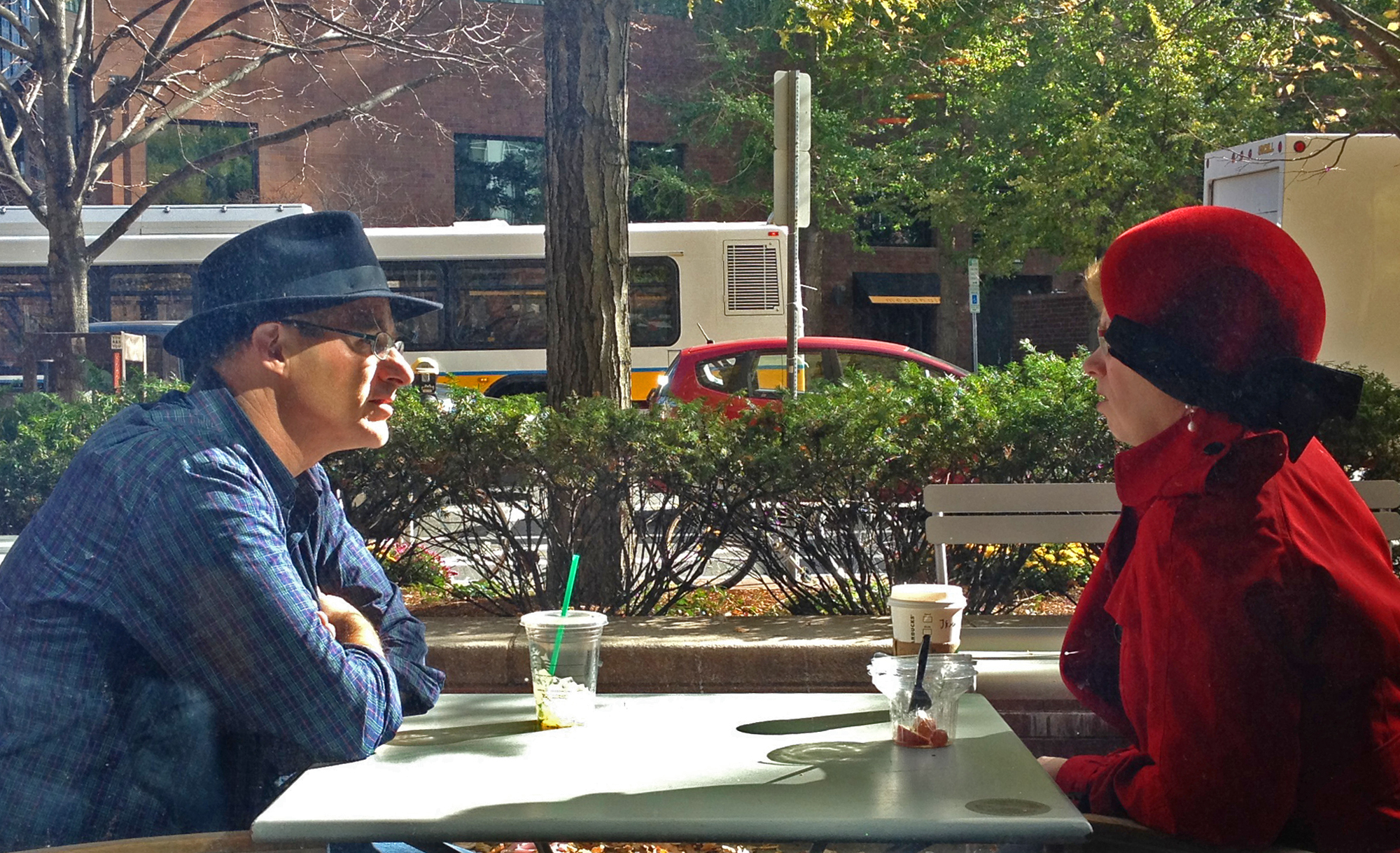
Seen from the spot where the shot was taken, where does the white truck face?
facing away from the viewer and to the right of the viewer

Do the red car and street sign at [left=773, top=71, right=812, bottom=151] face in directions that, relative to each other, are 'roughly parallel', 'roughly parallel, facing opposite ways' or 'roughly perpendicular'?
roughly perpendicular

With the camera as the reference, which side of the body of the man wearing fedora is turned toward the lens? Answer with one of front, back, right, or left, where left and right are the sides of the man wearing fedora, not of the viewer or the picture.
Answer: right

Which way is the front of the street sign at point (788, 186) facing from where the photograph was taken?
facing away from the viewer

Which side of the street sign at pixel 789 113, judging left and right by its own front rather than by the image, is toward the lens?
back

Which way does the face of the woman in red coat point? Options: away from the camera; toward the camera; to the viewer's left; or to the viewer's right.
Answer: to the viewer's left

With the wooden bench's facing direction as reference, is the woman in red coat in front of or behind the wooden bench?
in front

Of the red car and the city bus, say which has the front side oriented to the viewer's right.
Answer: the red car

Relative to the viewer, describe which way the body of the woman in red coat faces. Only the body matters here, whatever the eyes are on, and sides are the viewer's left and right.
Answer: facing to the left of the viewer

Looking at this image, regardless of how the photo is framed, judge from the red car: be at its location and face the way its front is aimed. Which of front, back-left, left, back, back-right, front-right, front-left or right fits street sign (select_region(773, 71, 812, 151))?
right

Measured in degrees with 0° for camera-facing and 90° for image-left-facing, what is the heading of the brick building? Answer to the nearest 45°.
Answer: approximately 0°

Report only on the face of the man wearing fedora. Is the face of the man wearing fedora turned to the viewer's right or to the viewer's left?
to the viewer's right

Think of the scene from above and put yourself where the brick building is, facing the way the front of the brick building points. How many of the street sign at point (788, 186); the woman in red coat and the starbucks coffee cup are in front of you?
3

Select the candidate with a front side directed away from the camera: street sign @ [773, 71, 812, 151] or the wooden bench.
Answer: the street sign
